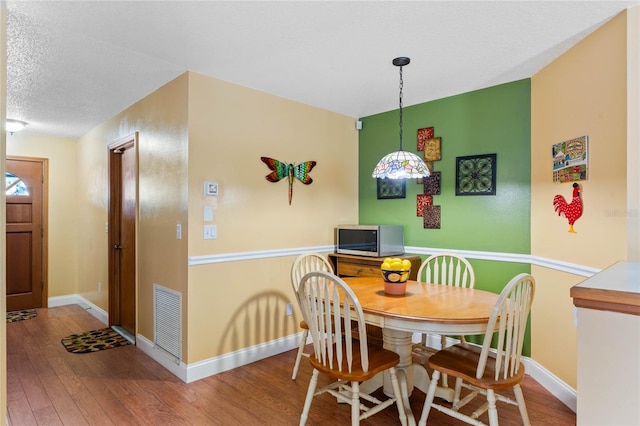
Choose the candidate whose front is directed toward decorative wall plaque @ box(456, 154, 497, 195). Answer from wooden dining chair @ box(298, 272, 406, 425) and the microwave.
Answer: the wooden dining chair

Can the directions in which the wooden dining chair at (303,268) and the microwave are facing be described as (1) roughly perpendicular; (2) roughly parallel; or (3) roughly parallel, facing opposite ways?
roughly perpendicular

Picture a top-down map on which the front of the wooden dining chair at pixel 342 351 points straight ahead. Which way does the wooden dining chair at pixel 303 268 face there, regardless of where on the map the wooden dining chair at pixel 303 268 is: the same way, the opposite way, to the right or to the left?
to the right

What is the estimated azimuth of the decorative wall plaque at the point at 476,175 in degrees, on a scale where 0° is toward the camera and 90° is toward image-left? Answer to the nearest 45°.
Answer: approximately 0°

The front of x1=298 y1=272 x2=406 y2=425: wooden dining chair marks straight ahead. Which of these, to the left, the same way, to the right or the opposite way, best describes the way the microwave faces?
the opposite way

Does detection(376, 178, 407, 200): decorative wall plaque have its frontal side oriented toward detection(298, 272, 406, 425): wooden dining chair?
yes

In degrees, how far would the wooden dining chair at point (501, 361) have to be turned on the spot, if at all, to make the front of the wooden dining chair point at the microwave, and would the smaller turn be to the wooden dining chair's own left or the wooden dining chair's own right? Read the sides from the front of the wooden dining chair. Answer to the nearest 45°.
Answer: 0° — it already faces it

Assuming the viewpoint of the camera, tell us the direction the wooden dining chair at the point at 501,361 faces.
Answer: facing away from the viewer and to the left of the viewer

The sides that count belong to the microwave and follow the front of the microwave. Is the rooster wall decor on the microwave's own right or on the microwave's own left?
on the microwave's own left
